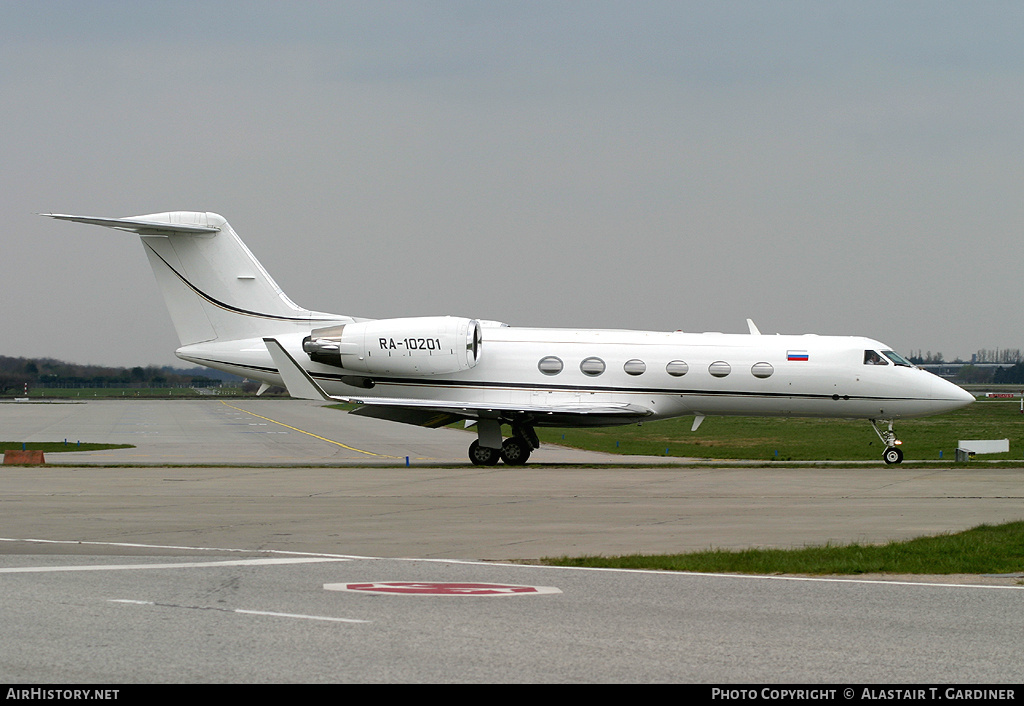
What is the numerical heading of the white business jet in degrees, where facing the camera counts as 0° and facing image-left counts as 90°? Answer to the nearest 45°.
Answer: approximately 270°
